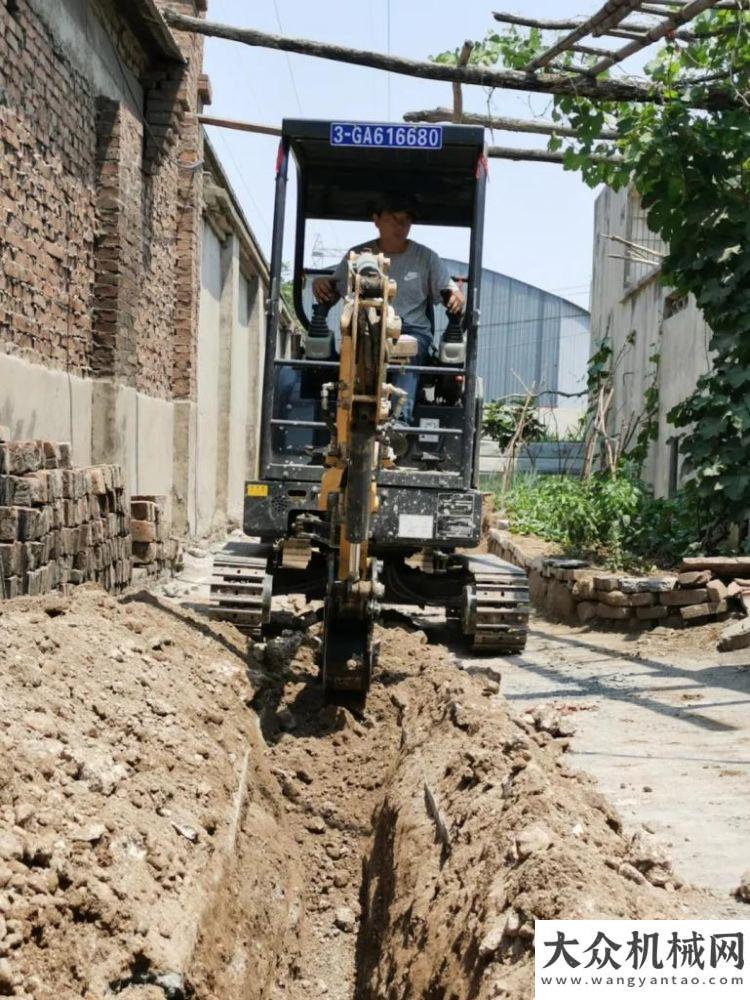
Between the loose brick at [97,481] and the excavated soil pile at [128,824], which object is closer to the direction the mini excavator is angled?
the excavated soil pile

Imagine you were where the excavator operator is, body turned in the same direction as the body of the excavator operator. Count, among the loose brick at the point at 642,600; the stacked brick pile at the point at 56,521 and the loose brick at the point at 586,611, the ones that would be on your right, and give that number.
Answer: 1

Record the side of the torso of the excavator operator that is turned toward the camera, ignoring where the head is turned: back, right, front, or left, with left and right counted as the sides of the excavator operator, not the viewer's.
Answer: front

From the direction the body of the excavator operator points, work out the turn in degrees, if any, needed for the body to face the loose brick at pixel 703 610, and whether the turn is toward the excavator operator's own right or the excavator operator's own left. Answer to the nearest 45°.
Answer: approximately 135° to the excavator operator's own left

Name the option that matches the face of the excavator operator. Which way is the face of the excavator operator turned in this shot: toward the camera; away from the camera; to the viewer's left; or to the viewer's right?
toward the camera

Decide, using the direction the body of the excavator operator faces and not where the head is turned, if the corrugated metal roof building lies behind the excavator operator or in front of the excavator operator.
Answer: behind

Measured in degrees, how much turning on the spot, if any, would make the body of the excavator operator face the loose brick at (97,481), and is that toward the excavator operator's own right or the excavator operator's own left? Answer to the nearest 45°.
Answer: approximately 90° to the excavator operator's own right

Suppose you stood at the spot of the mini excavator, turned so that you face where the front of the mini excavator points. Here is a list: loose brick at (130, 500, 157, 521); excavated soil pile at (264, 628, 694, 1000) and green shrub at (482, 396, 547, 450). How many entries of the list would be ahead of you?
1

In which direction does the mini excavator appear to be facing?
toward the camera

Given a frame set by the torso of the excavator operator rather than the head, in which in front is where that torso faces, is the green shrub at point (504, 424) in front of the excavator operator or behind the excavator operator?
behind

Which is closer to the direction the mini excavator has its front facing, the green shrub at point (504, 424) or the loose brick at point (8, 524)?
the loose brick
